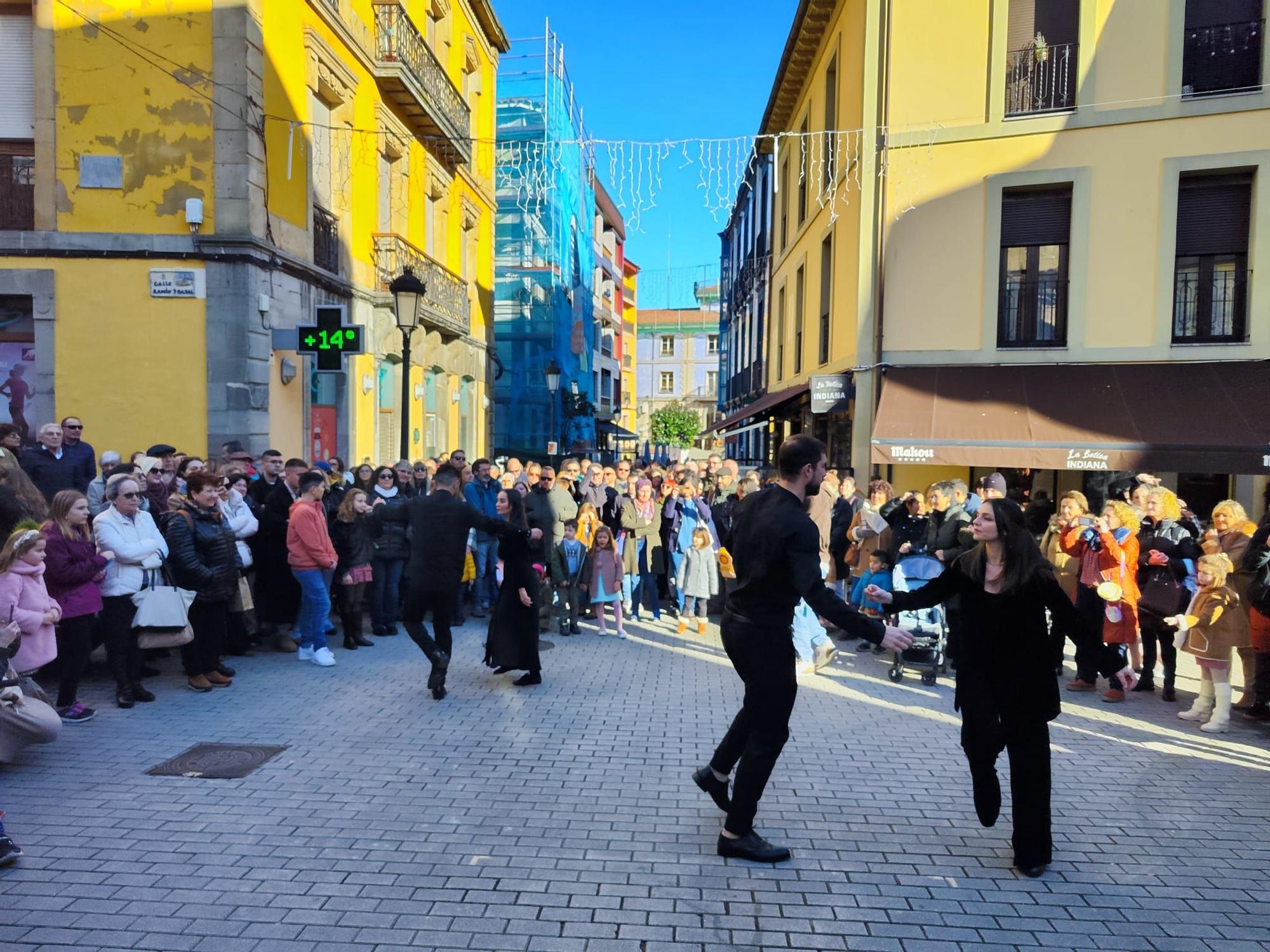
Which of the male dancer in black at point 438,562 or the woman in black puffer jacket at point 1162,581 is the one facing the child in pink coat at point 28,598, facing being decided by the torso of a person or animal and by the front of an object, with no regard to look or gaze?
the woman in black puffer jacket

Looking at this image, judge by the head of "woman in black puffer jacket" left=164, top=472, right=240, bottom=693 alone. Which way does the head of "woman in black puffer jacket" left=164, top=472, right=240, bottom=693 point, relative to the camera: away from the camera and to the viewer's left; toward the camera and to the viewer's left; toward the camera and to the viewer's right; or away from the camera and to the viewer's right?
toward the camera and to the viewer's right

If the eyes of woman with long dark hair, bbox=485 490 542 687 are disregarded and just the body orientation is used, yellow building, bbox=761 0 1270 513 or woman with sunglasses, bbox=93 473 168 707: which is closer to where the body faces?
the woman with sunglasses

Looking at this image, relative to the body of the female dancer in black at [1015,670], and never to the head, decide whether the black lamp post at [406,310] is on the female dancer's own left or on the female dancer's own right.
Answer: on the female dancer's own right

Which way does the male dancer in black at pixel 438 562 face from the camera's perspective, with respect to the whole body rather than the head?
away from the camera

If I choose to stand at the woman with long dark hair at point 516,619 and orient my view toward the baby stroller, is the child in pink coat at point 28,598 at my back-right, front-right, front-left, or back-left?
back-right

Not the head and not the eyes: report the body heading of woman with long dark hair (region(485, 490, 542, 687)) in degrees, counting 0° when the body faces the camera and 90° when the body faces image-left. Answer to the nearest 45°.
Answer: approximately 90°
